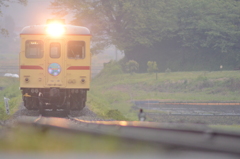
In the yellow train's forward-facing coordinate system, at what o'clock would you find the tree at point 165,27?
The tree is roughly at 7 o'clock from the yellow train.

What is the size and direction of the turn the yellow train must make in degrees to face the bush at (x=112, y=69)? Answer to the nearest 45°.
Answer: approximately 180°

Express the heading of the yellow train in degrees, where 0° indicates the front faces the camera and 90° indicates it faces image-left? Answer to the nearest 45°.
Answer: approximately 0°

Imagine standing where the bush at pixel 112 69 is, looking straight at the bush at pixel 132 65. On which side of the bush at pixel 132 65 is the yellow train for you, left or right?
right

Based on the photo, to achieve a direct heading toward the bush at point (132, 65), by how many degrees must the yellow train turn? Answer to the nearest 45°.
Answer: approximately 180°
